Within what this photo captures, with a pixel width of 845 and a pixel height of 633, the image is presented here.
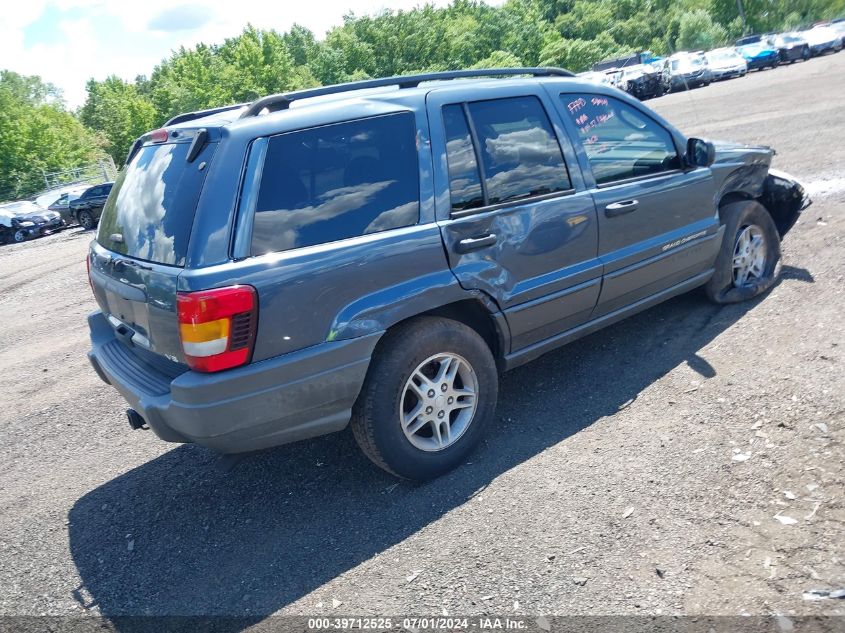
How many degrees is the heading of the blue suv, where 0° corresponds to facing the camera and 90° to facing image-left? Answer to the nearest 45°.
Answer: approximately 225°

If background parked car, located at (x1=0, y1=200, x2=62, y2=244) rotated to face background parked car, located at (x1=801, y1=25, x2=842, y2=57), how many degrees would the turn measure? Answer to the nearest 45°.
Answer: approximately 45° to its left

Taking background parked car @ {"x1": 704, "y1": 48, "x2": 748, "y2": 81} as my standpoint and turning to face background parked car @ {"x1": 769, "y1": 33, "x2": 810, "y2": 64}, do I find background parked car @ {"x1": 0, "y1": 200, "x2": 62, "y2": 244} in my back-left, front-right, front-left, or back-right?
back-left

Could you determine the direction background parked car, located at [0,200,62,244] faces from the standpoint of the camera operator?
facing the viewer and to the right of the viewer

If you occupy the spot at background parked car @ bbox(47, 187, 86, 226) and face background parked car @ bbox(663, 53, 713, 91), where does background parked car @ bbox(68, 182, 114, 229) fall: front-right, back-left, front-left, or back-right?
front-right

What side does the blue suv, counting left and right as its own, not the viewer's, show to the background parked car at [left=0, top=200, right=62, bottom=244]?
left

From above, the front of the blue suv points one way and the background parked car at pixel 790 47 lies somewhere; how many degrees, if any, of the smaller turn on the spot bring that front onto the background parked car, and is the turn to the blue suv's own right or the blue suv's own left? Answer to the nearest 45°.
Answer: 0° — it already faces it

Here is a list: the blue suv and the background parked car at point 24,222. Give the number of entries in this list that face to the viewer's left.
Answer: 0

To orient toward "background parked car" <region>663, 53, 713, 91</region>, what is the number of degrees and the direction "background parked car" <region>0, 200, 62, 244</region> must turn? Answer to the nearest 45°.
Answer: approximately 45° to its left

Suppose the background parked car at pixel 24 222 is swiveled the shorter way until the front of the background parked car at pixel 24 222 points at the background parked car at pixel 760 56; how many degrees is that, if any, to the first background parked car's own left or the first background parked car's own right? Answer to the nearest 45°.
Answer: approximately 45° to the first background parked car's own left

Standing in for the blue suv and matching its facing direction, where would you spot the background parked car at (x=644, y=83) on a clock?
The background parked car is roughly at 11 o'clock from the blue suv.
